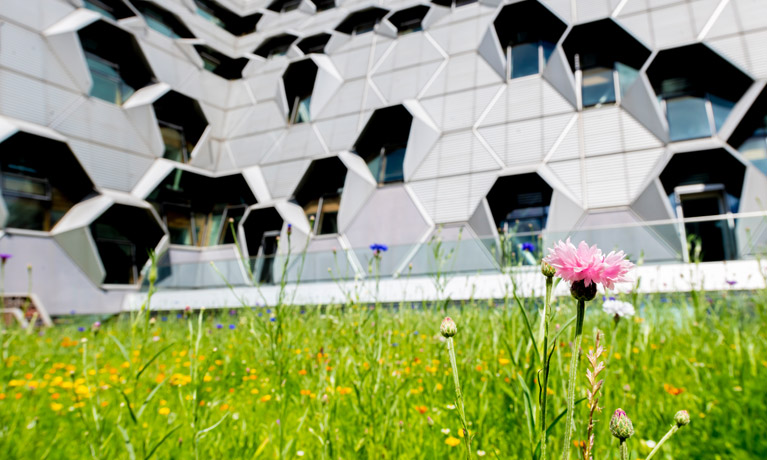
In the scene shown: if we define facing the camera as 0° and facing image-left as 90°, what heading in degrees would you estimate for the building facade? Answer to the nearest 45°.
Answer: approximately 0°

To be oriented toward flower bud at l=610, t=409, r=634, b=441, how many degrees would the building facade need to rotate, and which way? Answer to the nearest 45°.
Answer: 0° — it already faces it
